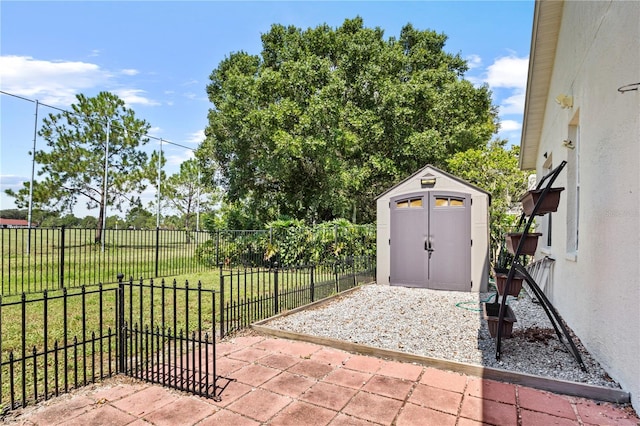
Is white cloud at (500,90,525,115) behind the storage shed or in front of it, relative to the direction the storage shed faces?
behind

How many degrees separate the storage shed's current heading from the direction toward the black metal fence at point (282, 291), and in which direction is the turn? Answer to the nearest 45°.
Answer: approximately 45° to its right

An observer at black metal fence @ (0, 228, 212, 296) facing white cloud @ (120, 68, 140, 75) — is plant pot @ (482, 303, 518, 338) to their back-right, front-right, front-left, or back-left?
back-right

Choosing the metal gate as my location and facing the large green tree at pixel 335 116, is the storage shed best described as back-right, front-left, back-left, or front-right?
front-right

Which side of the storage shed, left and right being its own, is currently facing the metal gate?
front

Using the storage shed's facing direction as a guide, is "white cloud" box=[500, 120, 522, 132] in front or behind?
behind

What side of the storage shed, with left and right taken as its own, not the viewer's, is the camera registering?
front

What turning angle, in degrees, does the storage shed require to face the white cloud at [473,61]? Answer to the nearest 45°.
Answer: approximately 180°

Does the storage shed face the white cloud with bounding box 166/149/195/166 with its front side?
no

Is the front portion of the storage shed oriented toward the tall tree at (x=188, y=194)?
no

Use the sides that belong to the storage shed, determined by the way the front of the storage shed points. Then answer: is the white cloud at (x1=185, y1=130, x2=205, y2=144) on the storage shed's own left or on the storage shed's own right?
on the storage shed's own right

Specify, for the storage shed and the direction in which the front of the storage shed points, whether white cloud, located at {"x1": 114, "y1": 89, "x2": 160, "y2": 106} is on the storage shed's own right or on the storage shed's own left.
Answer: on the storage shed's own right

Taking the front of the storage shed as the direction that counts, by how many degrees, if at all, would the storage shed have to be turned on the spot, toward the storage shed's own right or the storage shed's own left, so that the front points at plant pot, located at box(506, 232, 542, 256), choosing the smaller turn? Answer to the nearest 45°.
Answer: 0° — it already faces it

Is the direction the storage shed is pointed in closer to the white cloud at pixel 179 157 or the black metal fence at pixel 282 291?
the black metal fence
